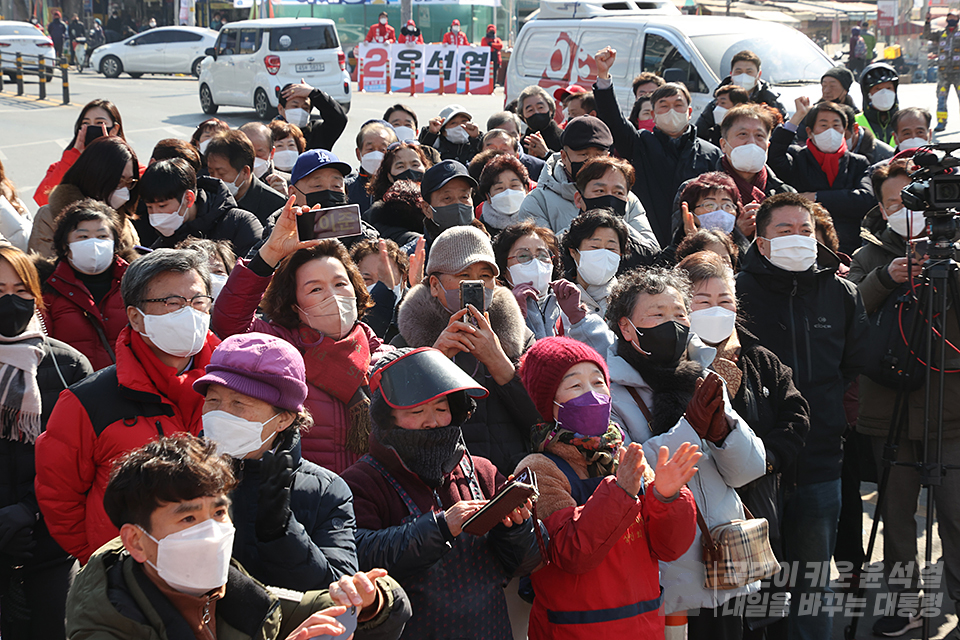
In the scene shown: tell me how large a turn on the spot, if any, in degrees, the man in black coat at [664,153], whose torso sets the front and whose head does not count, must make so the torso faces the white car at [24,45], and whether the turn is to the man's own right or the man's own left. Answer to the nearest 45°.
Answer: approximately 135° to the man's own right

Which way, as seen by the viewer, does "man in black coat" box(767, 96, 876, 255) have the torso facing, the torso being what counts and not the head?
toward the camera

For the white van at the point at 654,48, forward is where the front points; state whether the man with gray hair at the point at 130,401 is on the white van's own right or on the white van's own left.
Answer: on the white van's own right

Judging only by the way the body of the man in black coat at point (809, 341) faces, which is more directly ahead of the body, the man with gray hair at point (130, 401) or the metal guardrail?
the man with gray hair

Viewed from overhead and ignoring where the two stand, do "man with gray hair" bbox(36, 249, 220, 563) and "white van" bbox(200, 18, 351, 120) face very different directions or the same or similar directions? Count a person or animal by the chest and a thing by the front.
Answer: very different directions

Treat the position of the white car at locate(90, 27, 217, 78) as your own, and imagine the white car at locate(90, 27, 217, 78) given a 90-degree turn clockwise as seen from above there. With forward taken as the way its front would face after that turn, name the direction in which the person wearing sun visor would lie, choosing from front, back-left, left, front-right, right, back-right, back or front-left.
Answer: back

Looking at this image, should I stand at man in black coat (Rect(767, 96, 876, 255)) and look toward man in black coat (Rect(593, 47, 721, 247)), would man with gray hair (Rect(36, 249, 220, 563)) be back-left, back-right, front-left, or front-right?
front-left

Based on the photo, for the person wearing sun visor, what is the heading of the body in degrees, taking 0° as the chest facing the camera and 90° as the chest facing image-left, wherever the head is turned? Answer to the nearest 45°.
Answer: approximately 315°

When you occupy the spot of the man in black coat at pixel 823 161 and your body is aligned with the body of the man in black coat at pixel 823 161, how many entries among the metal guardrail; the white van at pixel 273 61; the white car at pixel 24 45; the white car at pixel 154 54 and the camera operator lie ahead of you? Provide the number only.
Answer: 1

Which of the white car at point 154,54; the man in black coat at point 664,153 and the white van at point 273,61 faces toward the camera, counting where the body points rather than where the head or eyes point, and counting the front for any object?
the man in black coat

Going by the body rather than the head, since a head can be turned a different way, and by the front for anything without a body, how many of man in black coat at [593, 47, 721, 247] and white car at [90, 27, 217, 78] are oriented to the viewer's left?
1

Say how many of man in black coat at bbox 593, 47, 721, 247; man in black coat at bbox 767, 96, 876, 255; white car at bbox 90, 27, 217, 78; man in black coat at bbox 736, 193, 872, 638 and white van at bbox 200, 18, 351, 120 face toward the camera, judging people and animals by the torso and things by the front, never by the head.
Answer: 3

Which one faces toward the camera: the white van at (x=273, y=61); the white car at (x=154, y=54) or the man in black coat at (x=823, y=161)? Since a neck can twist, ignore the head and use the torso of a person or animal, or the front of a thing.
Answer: the man in black coat
